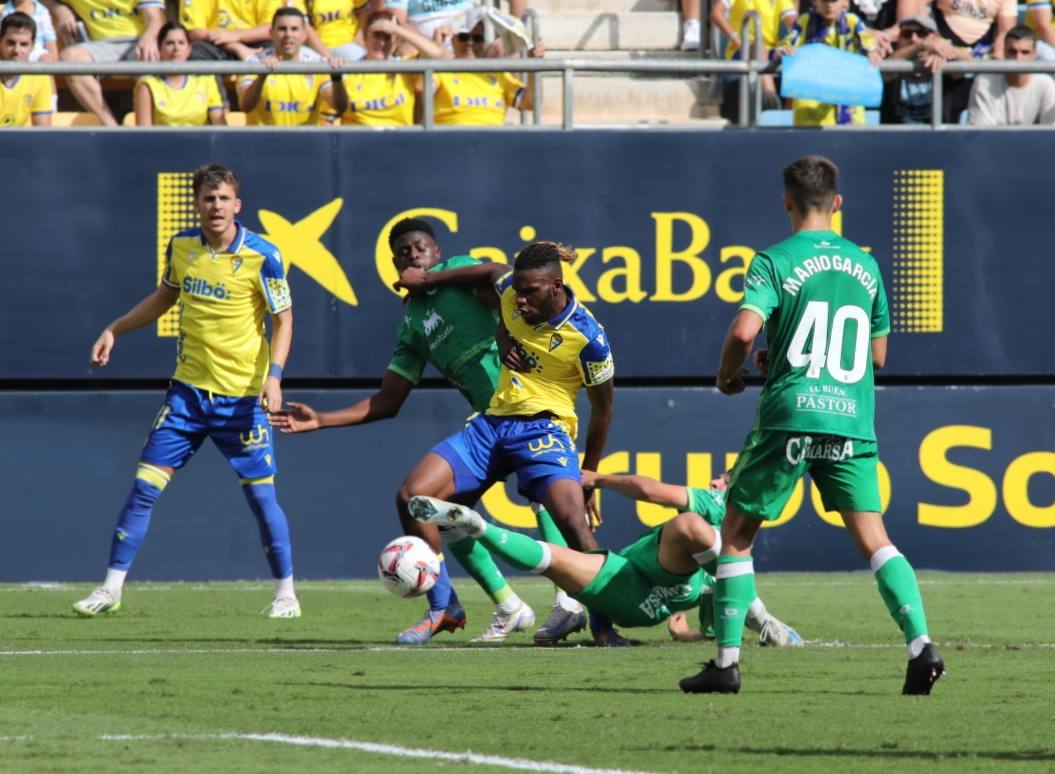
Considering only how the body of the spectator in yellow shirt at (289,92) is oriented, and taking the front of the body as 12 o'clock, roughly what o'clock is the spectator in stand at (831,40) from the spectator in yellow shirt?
The spectator in stand is roughly at 9 o'clock from the spectator in yellow shirt.

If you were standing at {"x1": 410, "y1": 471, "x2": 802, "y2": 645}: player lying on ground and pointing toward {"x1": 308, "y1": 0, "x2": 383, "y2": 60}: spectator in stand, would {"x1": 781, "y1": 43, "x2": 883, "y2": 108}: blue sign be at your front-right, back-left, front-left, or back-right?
front-right

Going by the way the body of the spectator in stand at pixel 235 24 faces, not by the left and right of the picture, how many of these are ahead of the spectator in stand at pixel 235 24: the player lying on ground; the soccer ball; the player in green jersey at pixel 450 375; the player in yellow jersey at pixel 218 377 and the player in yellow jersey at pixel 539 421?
5

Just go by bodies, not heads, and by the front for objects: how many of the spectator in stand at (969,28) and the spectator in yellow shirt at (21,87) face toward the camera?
2

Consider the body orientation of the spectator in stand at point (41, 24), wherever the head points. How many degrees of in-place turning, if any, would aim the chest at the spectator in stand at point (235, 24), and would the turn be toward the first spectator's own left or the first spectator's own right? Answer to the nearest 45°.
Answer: approximately 90° to the first spectator's own left

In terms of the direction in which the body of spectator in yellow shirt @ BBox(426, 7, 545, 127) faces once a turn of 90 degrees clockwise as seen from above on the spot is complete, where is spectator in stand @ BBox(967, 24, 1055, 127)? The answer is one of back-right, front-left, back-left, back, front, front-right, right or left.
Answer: back

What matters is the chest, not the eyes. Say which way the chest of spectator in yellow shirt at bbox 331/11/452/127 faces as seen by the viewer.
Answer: toward the camera

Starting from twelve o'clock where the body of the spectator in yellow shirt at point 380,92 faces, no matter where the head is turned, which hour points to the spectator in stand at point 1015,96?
The spectator in stand is roughly at 9 o'clock from the spectator in yellow shirt.

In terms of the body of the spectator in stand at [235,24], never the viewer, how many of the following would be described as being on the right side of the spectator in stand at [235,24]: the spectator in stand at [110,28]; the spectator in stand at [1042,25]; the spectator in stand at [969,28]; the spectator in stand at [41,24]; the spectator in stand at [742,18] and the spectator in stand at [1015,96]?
2

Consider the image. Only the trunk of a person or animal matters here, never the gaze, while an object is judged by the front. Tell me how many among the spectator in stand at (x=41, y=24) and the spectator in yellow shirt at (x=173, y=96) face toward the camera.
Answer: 2

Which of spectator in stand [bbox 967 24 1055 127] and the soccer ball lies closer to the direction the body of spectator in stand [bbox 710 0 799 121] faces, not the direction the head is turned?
the soccer ball

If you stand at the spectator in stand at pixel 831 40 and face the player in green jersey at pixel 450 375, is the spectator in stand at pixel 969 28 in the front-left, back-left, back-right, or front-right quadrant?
back-left

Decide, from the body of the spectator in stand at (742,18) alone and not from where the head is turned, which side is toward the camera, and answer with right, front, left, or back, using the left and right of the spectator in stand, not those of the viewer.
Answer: front

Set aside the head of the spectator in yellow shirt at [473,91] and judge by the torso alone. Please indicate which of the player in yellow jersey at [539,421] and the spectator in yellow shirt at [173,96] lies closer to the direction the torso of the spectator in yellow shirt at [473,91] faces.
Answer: the player in yellow jersey

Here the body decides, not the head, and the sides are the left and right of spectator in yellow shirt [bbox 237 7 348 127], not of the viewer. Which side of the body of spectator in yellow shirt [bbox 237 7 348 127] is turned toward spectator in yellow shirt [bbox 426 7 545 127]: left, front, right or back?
left

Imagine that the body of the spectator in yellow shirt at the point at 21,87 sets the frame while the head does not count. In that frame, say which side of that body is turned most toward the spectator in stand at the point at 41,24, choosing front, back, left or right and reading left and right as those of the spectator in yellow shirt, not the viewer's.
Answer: back
